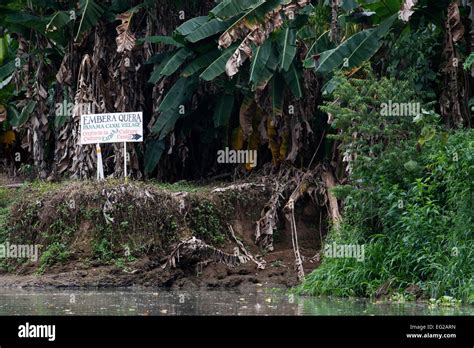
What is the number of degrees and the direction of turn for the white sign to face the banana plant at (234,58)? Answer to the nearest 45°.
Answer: approximately 90° to its left

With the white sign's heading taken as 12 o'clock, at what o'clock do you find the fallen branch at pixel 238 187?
The fallen branch is roughly at 9 o'clock from the white sign.

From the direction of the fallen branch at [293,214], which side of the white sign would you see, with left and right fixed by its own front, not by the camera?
left

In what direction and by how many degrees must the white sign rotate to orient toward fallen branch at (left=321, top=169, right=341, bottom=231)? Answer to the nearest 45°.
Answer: approximately 90° to its left

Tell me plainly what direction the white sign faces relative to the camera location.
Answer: facing the viewer

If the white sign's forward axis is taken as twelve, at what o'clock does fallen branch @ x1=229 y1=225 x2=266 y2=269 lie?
The fallen branch is roughly at 10 o'clock from the white sign.
